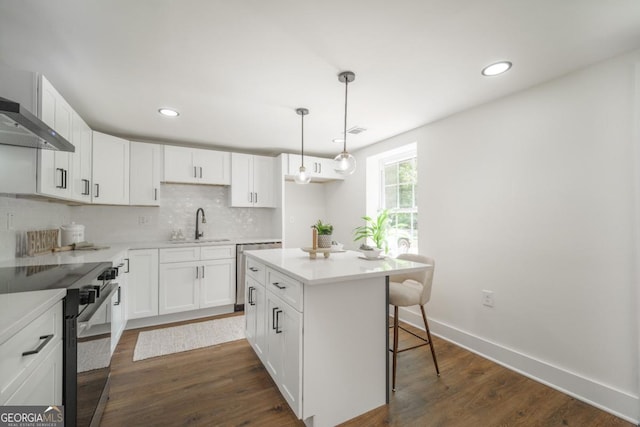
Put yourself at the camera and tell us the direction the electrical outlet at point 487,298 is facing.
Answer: facing the viewer and to the left of the viewer

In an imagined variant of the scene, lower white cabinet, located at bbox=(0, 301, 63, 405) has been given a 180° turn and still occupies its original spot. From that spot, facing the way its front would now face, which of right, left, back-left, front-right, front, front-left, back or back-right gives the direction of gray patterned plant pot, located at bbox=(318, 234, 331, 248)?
back

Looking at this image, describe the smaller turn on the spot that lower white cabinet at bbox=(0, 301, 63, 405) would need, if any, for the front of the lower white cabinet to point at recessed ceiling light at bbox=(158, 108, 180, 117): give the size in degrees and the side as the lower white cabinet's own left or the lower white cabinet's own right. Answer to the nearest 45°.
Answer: approximately 45° to the lower white cabinet's own left

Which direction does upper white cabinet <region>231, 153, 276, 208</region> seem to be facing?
toward the camera

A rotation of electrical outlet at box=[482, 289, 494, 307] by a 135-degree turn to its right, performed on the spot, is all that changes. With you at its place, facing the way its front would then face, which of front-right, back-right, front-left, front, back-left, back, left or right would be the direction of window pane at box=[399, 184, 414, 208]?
front-left

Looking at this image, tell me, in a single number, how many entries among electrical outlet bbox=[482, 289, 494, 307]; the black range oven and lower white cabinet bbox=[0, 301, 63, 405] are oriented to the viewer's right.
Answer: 2

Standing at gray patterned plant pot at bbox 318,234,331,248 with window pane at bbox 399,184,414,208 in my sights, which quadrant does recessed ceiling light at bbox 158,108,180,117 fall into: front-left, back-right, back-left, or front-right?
back-left

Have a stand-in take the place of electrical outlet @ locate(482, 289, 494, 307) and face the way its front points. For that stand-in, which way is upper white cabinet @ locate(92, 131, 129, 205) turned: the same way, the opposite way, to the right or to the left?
the opposite way

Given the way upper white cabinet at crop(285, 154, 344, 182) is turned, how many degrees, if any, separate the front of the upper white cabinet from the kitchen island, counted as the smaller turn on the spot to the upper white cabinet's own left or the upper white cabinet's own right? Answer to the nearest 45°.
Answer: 0° — it already faces it

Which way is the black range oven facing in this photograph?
to the viewer's right

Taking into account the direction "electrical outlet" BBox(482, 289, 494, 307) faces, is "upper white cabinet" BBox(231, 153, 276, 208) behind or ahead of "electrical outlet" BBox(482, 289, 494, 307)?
ahead

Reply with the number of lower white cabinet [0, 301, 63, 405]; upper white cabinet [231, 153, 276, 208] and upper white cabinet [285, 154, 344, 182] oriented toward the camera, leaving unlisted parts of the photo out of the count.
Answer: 2

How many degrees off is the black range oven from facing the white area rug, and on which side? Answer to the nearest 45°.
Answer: approximately 45° to its left

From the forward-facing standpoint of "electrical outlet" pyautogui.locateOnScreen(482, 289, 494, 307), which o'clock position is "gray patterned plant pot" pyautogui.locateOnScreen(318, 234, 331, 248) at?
The gray patterned plant pot is roughly at 12 o'clock from the electrical outlet.

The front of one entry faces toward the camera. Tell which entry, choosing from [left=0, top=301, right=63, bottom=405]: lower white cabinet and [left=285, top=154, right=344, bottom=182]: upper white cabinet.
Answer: the upper white cabinet

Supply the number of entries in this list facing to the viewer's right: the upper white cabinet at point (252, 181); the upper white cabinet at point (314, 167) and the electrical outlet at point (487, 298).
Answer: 0

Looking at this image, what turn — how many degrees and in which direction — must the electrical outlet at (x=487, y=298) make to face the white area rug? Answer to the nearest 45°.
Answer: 0° — it already faces it
